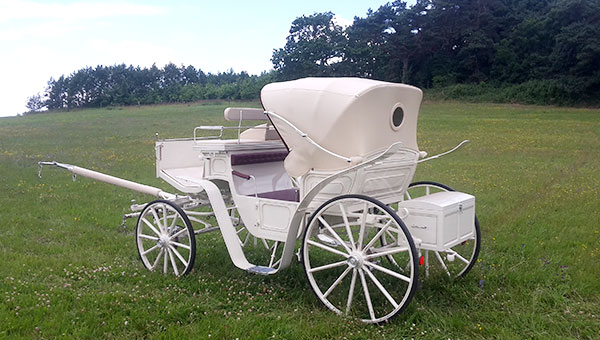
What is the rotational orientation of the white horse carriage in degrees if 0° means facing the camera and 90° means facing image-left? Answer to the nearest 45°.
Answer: approximately 135°
